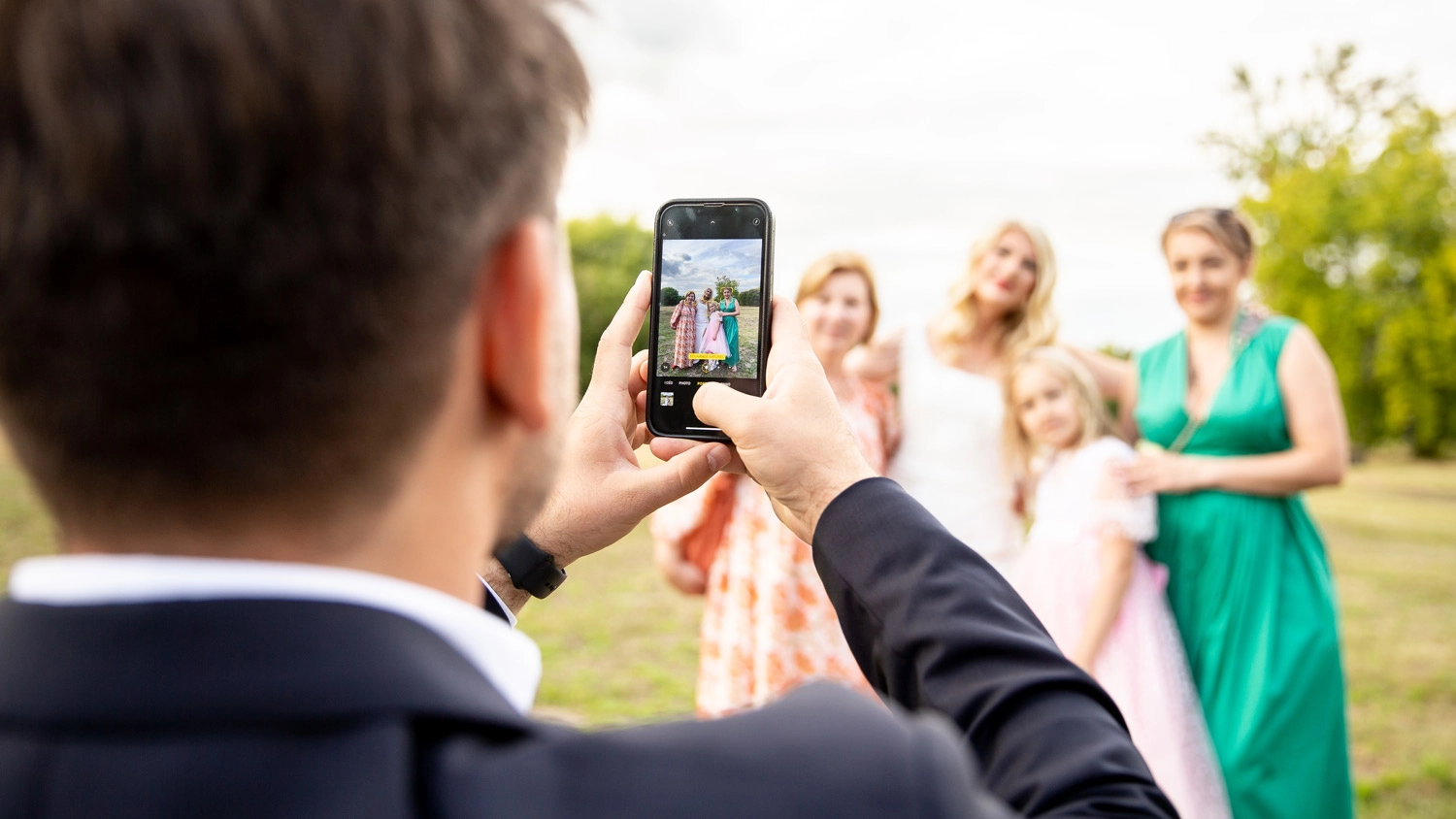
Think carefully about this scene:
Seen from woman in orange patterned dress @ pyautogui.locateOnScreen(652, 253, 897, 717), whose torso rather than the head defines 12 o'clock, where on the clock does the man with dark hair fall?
The man with dark hair is roughly at 12 o'clock from the woman in orange patterned dress.

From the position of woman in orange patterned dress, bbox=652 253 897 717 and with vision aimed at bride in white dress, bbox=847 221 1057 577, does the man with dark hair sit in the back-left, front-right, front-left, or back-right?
back-right

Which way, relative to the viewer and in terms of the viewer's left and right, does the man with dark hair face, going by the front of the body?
facing away from the viewer and to the right of the viewer

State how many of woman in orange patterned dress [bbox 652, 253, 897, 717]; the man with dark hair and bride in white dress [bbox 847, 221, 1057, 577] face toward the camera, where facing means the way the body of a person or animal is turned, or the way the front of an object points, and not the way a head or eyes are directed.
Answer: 2

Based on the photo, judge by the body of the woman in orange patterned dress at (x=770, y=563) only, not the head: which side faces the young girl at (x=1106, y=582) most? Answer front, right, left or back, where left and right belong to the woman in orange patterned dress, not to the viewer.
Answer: left

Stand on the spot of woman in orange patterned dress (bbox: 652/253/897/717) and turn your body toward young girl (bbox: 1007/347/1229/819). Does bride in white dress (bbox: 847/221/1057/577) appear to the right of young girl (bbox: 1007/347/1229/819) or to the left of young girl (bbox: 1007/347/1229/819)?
left

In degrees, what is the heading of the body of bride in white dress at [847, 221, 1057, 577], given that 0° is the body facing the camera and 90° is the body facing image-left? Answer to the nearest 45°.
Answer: approximately 0°

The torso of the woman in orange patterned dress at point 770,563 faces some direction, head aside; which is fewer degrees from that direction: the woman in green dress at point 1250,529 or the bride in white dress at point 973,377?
the woman in green dress
